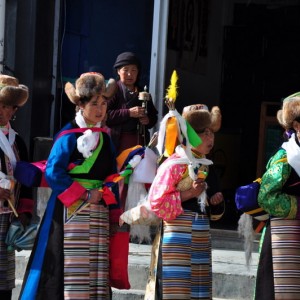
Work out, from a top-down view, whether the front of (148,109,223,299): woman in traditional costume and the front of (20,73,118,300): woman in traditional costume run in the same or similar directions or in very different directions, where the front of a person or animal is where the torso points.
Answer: same or similar directions

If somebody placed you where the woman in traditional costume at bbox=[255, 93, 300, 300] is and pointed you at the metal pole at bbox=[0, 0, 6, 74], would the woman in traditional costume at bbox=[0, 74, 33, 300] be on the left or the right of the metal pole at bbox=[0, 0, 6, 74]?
left

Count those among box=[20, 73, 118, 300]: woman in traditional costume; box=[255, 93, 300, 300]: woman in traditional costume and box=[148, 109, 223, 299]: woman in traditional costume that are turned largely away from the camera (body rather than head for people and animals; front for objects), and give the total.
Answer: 0

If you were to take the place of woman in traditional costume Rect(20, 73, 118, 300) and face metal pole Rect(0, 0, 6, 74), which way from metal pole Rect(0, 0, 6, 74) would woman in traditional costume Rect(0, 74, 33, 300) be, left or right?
left

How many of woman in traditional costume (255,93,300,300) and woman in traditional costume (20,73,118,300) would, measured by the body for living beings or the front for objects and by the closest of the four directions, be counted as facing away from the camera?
0

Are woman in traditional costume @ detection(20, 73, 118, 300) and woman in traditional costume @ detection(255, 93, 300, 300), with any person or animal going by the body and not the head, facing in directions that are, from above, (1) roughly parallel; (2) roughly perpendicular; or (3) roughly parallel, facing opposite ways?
roughly parallel

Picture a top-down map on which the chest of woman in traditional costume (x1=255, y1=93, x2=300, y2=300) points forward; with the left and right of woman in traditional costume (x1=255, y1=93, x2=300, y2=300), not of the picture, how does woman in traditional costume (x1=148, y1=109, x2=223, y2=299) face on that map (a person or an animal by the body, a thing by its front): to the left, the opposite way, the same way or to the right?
the same way

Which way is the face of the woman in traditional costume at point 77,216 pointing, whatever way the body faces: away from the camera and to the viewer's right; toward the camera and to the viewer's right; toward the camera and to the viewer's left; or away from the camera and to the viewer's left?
toward the camera and to the viewer's right

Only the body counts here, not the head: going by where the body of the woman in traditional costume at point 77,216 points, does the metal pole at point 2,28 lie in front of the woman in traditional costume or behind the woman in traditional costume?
behind
